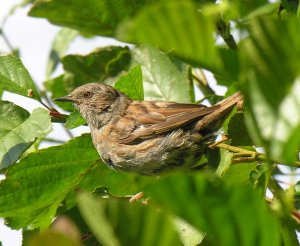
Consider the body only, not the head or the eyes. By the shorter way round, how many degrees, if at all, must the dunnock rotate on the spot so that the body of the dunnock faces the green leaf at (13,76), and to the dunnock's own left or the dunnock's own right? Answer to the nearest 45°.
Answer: approximately 45° to the dunnock's own left

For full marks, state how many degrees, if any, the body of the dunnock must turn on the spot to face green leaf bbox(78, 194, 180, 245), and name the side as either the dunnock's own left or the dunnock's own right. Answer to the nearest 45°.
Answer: approximately 90° to the dunnock's own left

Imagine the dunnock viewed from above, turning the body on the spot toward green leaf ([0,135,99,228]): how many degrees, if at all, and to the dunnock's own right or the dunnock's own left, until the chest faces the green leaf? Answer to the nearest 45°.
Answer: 0° — it already faces it

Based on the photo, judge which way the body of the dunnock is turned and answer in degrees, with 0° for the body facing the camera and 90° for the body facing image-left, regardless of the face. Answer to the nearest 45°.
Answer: approximately 90°

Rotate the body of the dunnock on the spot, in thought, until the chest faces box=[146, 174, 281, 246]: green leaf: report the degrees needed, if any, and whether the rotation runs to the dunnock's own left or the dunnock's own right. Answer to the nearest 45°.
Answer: approximately 90° to the dunnock's own left

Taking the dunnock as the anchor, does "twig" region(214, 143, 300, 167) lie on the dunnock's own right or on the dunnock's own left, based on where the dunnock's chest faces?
on the dunnock's own left
